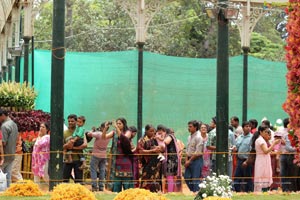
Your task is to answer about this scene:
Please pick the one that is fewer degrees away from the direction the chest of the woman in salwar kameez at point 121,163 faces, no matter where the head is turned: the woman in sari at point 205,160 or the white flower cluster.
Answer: the white flower cluster

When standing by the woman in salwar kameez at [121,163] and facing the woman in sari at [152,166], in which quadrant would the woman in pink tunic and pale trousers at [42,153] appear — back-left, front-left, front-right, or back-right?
back-left

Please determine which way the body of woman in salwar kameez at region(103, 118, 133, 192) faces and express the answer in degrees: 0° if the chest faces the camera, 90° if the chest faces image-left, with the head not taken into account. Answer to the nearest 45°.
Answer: approximately 45°

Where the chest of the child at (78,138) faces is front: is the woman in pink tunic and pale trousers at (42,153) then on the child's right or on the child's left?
on the child's right

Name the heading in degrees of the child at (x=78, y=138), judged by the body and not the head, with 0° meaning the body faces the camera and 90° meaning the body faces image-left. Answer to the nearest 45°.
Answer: approximately 45°

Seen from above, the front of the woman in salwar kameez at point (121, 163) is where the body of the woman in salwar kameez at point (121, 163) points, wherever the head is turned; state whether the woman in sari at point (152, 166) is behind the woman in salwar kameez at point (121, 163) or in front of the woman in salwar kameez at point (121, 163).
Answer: behind
